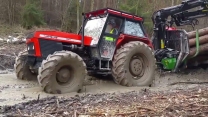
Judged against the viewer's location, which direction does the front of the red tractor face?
facing the viewer and to the left of the viewer

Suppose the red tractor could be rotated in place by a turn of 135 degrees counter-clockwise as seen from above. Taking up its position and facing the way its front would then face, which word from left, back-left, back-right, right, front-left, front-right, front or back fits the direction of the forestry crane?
front-left

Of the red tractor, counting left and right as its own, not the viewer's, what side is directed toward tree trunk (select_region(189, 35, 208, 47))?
back
